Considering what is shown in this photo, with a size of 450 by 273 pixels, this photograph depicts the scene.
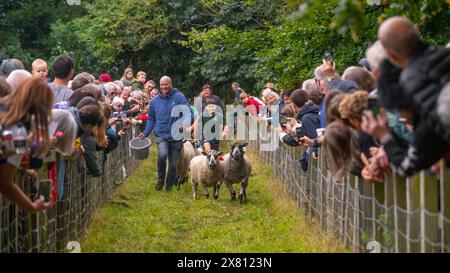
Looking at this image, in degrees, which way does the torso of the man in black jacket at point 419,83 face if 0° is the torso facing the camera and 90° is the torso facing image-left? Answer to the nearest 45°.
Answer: approximately 135°

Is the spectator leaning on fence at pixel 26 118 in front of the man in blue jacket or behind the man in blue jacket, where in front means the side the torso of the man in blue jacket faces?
in front

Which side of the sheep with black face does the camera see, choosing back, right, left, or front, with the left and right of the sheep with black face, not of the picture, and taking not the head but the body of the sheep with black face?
front

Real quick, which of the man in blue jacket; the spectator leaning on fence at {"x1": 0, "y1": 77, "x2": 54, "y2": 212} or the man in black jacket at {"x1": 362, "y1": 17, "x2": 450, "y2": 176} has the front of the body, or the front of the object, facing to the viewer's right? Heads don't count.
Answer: the spectator leaning on fence

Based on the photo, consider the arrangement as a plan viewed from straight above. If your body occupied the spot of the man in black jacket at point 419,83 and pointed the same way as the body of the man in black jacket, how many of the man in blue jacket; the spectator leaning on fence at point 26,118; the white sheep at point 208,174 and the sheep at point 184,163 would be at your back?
0

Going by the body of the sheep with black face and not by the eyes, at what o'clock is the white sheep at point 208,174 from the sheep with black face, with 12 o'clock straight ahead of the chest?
The white sheep is roughly at 3 o'clock from the sheep with black face.

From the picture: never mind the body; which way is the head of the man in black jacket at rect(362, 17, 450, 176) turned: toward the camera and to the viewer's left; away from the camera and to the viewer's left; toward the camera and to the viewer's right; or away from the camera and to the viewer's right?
away from the camera and to the viewer's left

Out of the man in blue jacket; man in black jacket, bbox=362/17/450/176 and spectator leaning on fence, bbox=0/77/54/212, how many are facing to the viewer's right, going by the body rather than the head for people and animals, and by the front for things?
1

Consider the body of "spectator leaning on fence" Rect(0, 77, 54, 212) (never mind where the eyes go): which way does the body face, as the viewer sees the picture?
to the viewer's right

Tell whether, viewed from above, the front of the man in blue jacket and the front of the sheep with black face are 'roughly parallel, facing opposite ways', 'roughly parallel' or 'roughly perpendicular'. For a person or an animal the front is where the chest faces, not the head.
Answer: roughly parallel
